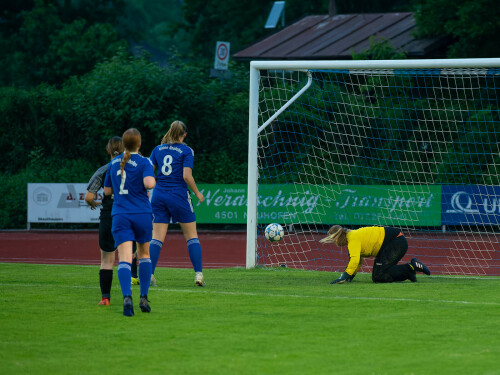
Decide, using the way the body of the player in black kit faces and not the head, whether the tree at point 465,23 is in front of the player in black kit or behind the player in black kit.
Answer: in front

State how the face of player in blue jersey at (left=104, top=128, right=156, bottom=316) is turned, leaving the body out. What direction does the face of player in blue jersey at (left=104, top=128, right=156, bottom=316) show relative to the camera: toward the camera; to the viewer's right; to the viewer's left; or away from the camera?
away from the camera

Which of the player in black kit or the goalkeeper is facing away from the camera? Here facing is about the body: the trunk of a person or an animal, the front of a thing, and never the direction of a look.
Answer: the player in black kit

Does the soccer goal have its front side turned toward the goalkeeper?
yes

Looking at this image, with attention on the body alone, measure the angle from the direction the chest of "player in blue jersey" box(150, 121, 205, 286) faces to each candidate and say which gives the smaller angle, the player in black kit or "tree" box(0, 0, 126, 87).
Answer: the tree

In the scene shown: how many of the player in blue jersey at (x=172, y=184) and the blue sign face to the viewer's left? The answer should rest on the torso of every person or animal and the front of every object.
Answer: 0

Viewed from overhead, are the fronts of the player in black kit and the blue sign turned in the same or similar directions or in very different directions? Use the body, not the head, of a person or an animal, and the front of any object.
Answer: very different directions

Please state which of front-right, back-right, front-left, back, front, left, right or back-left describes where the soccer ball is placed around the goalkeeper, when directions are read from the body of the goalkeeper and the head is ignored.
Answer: front-right

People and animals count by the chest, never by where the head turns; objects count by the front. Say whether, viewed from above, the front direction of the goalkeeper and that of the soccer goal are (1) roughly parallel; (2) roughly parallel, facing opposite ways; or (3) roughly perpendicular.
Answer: roughly perpendicular

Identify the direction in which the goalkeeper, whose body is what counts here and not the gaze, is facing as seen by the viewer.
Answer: to the viewer's left

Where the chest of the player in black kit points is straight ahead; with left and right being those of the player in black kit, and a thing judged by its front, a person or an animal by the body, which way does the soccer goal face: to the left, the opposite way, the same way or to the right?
the opposite way

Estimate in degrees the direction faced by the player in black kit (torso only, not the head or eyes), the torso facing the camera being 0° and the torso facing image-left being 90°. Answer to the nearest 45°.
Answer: approximately 180°
